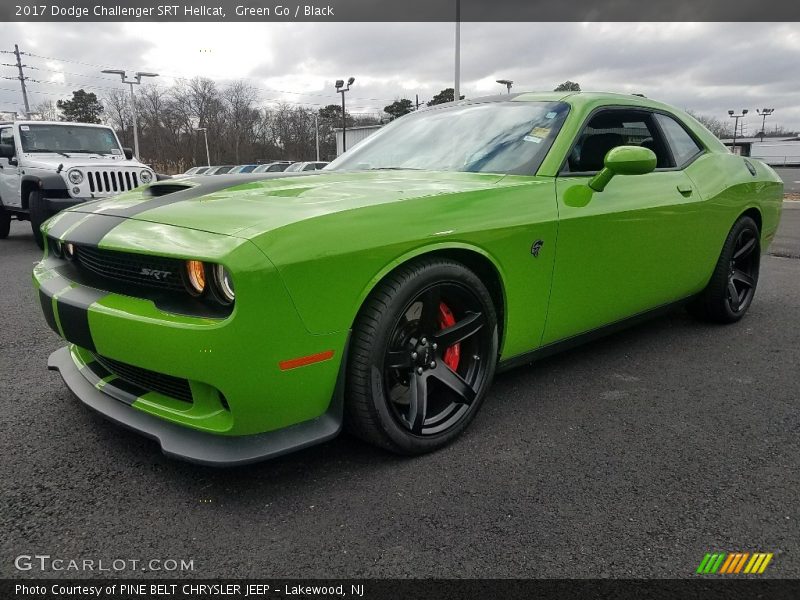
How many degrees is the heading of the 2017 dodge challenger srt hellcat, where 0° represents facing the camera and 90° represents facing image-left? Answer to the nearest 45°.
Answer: approximately 45°

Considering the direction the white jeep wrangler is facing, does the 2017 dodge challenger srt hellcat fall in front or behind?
in front

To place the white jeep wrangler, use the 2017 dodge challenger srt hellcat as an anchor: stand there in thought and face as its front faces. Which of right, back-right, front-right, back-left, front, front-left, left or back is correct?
right

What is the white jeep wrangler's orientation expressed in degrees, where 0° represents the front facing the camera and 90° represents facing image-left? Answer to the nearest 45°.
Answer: approximately 315°

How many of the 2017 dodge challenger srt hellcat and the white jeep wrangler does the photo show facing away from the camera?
0
